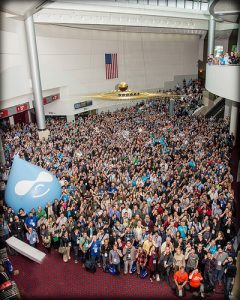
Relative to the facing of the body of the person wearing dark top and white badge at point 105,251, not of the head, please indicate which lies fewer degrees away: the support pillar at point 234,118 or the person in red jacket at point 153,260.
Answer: the person in red jacket

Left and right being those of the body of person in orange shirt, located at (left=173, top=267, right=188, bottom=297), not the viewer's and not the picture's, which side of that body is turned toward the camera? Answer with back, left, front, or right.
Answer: front

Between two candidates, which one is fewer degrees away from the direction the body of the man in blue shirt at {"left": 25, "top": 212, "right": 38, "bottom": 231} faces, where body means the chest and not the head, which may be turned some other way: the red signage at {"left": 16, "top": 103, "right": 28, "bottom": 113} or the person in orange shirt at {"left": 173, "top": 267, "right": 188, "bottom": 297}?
the person in orange shirt

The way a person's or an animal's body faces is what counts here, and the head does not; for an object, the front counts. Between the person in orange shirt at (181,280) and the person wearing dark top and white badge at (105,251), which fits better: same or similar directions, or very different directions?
same or similar directions

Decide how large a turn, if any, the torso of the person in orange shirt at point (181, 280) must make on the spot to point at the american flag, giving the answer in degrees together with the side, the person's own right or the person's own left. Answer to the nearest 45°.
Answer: approximately 180°

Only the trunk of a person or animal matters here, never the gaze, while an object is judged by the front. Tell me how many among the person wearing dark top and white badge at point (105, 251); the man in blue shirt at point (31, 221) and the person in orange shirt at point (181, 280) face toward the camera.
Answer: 3

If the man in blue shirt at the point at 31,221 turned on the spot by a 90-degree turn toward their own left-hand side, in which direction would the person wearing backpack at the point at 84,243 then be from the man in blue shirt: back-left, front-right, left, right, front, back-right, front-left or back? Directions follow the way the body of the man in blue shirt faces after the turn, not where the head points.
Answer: front-right

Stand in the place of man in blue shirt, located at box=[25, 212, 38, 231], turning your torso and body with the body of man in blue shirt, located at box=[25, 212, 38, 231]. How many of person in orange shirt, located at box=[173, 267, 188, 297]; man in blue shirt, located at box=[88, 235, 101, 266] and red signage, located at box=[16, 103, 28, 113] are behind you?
1

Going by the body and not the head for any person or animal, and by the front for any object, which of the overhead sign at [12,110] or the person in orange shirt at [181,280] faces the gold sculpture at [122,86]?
the overhead sign

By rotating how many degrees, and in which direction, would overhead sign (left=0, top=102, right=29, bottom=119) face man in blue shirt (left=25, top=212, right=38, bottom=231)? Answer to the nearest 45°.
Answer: approximately 45° to its right

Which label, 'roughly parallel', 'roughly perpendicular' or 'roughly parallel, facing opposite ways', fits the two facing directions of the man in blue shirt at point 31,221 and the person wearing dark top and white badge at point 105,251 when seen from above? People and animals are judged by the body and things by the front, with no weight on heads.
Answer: roughly parallel

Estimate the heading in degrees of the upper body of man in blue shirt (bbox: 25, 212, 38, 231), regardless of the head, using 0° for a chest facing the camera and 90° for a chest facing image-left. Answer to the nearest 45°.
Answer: approximately 0°

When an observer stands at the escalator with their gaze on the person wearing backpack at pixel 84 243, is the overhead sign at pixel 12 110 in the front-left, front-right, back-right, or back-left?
front-right

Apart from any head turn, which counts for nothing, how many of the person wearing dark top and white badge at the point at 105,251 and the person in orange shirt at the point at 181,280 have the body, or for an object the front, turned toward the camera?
2

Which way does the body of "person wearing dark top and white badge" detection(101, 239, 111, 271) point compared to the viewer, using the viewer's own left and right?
facing the viewer

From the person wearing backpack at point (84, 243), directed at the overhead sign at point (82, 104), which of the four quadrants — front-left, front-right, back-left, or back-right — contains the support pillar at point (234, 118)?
front-right

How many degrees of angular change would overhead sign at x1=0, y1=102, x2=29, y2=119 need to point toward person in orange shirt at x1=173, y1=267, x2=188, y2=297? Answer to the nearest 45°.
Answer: approximately 45° to its right
